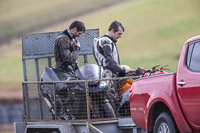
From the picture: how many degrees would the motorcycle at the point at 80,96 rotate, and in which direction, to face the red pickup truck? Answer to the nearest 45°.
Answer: approximately 45° to its right

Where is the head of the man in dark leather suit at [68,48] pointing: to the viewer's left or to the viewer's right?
to the viewer's right

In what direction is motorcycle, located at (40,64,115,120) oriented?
to the viewer's right

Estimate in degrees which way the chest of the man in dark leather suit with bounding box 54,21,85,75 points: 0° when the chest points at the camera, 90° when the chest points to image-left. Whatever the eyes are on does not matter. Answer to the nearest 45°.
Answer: approximately 270°
